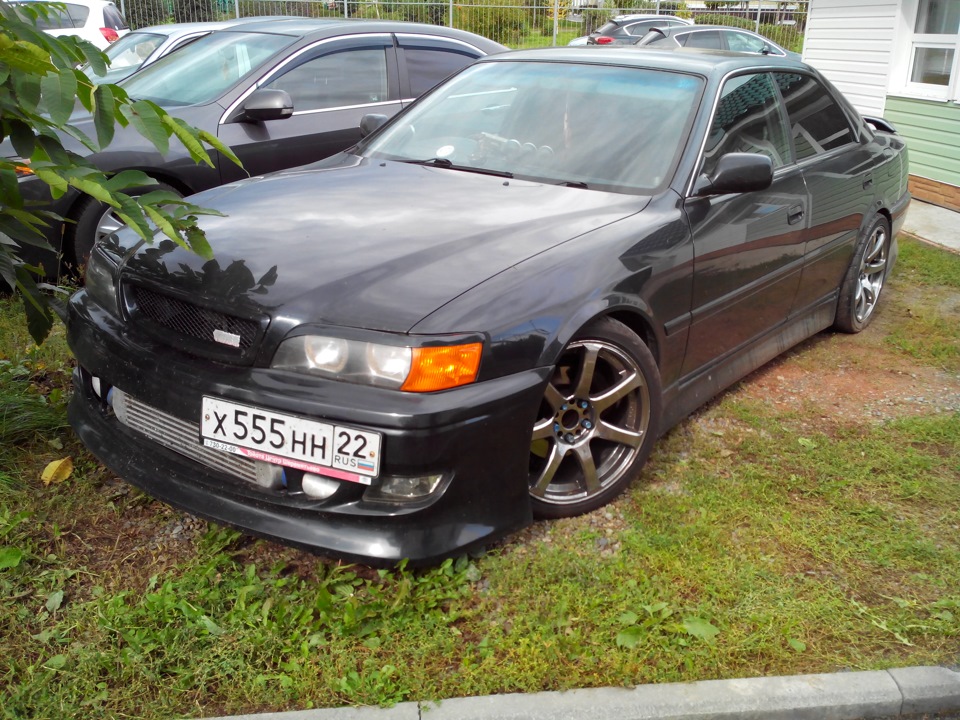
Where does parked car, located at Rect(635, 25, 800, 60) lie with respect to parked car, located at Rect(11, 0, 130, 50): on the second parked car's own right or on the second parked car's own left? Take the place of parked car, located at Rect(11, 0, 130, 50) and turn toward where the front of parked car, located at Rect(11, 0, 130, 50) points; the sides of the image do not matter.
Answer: on the second parked car's own right

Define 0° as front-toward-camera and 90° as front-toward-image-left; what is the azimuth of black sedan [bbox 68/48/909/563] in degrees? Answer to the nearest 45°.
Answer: approximately 45°

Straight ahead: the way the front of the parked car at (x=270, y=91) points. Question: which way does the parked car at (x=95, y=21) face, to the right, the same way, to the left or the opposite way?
to the right

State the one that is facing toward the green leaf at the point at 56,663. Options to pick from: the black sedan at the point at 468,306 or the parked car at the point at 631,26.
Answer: the black sedan

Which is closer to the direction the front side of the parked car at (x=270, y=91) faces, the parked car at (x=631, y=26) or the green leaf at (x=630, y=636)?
the green leaf

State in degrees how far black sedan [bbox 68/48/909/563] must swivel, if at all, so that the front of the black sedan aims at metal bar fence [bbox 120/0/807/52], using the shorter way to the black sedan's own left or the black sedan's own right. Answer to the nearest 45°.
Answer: approximately 135° to the black sedan's own right

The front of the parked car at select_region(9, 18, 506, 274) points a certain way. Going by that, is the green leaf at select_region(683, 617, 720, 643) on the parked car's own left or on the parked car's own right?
on the parked car's own left

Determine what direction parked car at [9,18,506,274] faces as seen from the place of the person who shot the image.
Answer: facing the viewer and to the left of the viewer

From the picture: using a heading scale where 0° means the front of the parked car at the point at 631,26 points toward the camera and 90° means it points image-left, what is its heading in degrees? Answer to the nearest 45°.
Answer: approximately 225°

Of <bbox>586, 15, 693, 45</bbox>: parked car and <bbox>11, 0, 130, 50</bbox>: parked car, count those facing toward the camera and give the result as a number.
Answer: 0

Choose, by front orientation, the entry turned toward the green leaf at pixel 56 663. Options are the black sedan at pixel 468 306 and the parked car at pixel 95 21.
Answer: the black sedan
